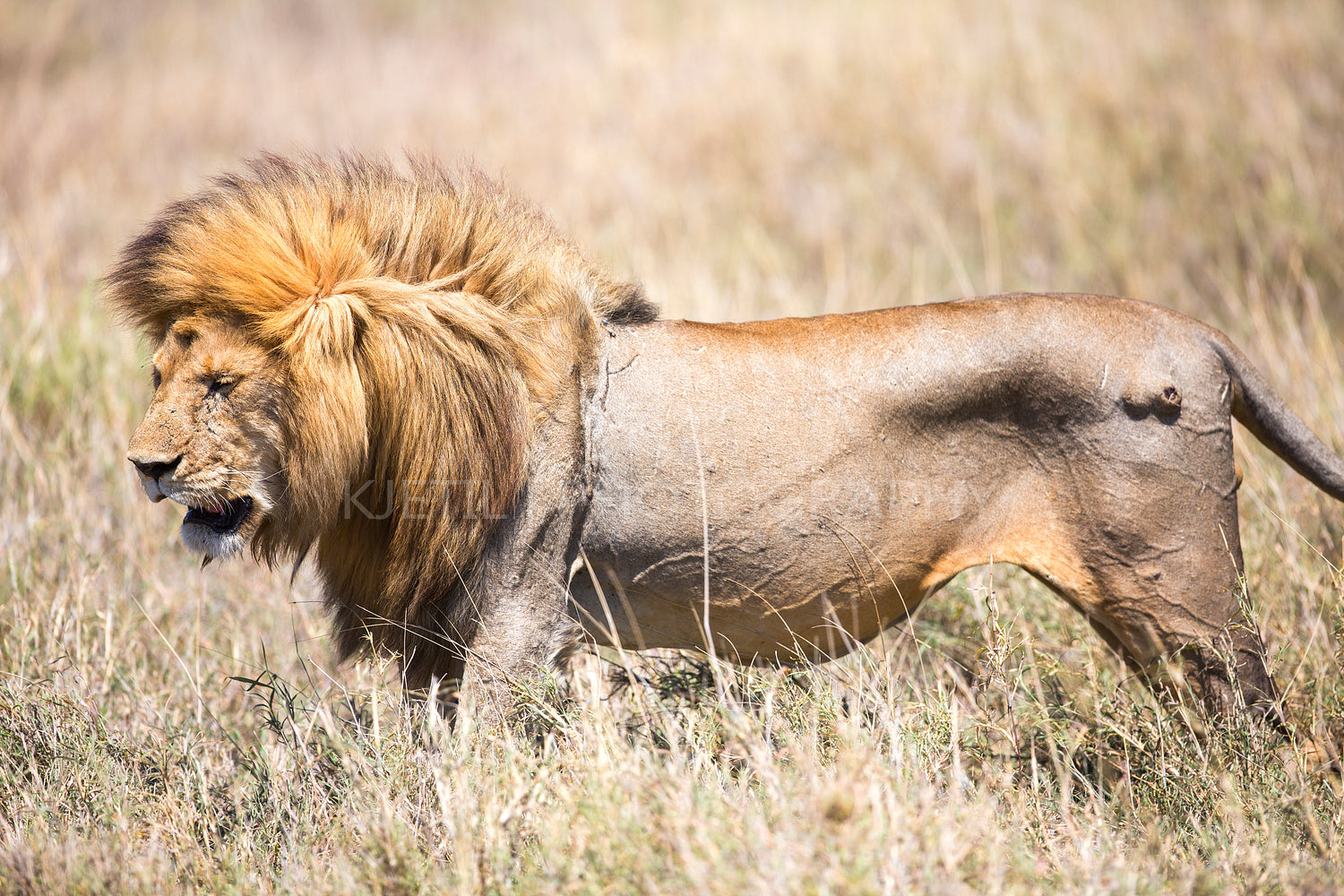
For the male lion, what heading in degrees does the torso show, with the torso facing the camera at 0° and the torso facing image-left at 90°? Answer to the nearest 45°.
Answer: approximately 90°
